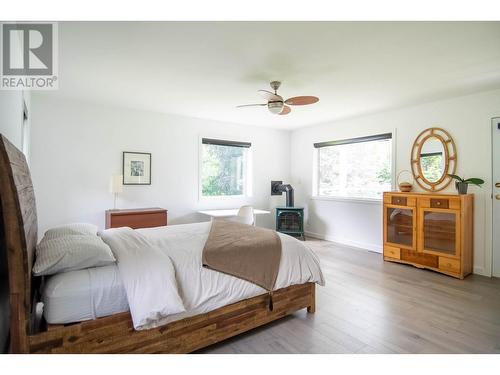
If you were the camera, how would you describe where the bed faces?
facing to the right of the viewer

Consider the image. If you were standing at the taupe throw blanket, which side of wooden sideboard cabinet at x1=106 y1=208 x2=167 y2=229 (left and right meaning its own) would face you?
front

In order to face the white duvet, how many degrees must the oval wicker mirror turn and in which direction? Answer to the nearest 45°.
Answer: approximately 45° to its left

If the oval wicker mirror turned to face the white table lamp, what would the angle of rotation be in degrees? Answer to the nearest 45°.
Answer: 0° — it already faces it

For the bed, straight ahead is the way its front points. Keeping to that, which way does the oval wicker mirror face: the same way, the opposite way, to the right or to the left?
the opposite way

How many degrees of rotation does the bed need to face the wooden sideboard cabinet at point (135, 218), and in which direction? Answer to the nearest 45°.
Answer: approximately 90° to its left

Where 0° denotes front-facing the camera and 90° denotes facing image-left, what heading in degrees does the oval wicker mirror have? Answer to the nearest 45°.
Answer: approximately 45°

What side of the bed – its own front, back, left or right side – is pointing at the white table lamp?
left

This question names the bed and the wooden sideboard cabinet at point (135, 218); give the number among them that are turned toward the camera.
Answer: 1

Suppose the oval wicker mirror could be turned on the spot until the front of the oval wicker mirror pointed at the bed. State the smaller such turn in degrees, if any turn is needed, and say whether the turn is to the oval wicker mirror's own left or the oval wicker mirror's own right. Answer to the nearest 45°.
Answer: approximately 45° to the oval wicker mirror's own left

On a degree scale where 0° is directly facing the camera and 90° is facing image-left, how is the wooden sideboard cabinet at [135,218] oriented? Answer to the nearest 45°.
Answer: approximately 0°
